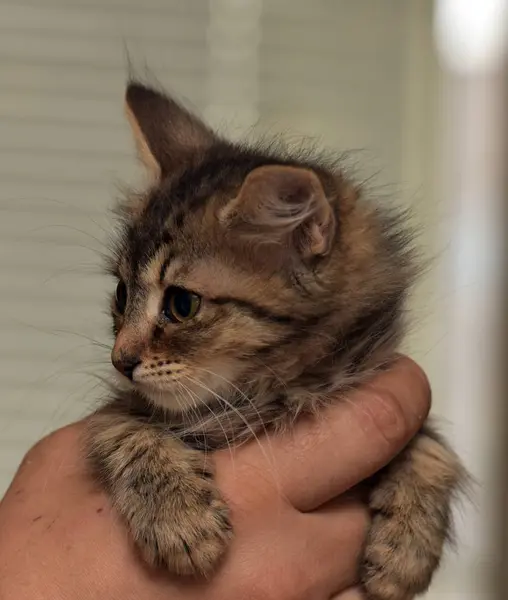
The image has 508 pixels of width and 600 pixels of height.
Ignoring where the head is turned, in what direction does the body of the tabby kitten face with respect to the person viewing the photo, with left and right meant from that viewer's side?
facing the viewer and to the left of the viewer
